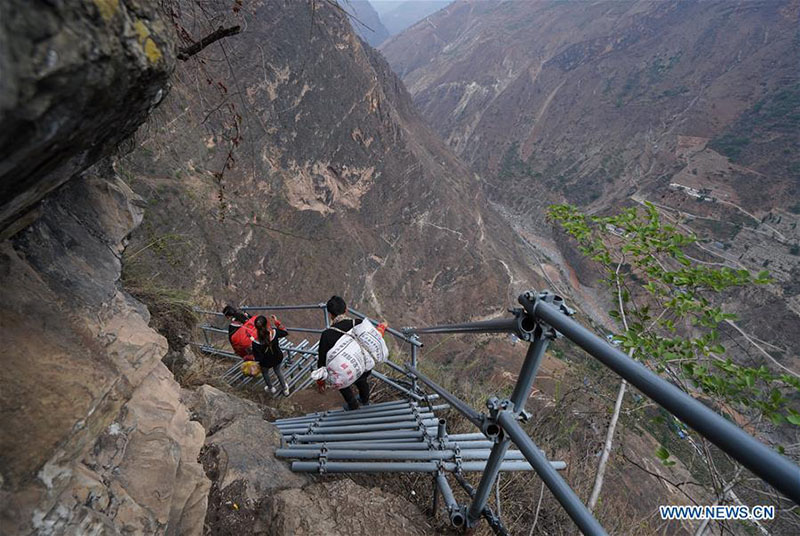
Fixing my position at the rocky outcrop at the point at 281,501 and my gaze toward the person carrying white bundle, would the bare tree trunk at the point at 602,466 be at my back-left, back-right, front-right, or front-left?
front-right

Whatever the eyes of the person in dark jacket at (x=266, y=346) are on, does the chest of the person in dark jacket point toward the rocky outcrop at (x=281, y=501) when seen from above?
no
